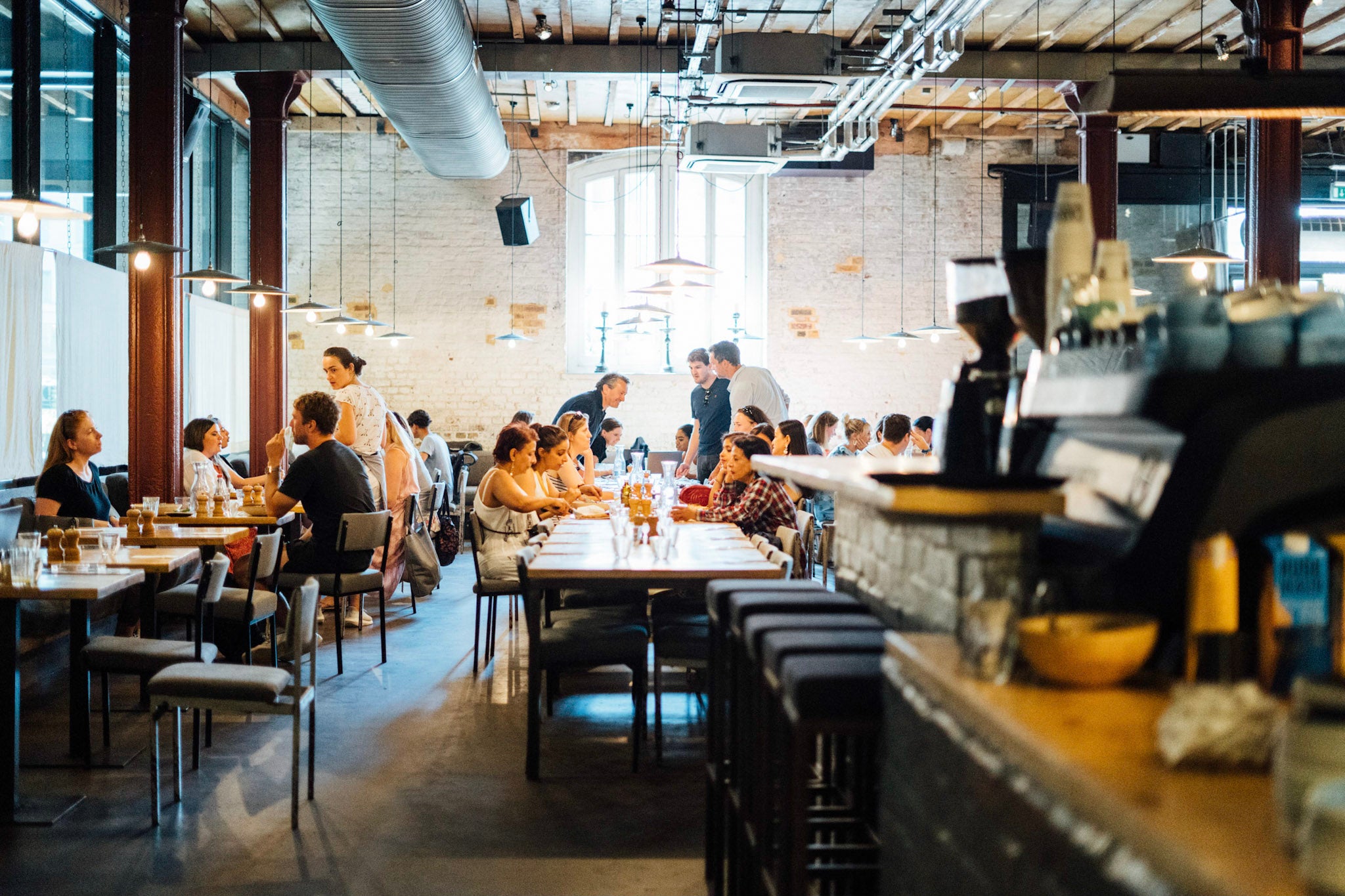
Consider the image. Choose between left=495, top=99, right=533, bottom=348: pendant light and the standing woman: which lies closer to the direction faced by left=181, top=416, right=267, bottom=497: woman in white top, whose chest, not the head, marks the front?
the standing woman

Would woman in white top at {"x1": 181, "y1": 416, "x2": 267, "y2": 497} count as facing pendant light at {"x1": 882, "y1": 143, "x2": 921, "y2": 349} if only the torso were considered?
no

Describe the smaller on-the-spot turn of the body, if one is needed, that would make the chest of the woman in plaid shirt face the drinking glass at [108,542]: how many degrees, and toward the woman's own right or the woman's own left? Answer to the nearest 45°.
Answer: approximately 45° to the woman's own left

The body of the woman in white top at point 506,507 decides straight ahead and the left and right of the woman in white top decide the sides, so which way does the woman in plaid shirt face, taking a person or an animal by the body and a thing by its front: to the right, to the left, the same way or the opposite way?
the opposite way

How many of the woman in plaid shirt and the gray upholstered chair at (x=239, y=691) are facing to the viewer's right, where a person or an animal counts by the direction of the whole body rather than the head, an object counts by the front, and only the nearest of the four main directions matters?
0

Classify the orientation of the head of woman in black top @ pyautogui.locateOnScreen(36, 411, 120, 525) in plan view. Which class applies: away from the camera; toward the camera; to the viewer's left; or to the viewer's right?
to the viewer's right

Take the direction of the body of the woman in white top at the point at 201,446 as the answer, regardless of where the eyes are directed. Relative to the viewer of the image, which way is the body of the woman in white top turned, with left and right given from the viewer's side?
facing the viewer and to the right of the viewer

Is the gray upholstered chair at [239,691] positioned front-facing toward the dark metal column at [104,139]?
no

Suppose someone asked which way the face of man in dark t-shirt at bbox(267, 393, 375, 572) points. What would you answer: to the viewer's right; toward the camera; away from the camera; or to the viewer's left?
to the viewer's left

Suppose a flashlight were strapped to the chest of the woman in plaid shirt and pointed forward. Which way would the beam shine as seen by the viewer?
to the viewer's left

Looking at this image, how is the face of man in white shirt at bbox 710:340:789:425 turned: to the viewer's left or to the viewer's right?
to the viewer's left

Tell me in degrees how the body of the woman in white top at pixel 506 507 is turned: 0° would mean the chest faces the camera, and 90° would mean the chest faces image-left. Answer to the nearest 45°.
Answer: approximately 270°

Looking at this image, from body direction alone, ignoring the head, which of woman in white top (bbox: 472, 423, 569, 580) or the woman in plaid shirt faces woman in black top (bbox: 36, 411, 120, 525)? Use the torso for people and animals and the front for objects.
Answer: the woman in plaid shirt

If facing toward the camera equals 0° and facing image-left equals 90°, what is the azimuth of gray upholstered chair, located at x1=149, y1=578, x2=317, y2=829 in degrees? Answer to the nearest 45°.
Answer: approximately 90°

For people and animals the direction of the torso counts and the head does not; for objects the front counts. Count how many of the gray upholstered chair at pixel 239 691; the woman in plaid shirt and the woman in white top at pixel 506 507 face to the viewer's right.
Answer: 1

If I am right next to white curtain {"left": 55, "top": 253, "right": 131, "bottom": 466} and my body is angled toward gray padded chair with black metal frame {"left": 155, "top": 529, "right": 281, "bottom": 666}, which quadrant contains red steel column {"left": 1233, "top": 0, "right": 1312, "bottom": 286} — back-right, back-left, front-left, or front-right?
front-left
